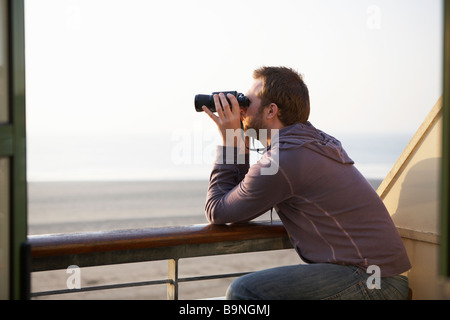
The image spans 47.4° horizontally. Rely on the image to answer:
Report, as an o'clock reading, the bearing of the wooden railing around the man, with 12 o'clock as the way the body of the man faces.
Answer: The wooden railing is roughly at 12 o'clock from the man.

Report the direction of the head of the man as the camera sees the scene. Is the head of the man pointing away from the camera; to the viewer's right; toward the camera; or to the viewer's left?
to the viewer's left

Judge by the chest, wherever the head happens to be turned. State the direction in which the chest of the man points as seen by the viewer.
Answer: to the viewer's left
